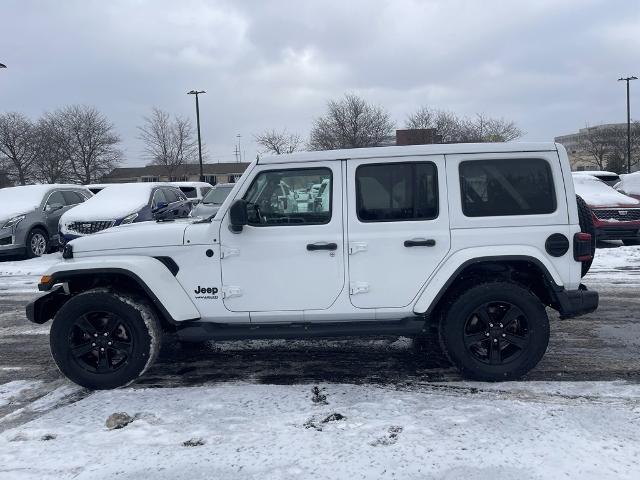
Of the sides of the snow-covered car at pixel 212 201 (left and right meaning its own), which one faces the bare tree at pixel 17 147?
right

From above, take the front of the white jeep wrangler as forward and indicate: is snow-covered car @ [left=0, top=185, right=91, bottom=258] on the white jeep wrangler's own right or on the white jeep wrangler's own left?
on the white jeep wrangler's own right

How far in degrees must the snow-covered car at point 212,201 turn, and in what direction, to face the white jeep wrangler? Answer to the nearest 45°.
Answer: approximately 45° to its left

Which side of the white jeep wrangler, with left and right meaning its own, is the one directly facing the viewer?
left

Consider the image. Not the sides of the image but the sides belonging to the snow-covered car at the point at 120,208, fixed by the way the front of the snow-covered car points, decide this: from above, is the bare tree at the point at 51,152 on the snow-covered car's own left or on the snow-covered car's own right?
on the snow-covered car's own right

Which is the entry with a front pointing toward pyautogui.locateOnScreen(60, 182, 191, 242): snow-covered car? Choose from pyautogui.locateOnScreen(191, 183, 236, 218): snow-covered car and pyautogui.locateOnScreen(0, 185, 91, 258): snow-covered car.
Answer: pyautogui.locateOnScreen(191, 183, 236, 218): snow-covered car

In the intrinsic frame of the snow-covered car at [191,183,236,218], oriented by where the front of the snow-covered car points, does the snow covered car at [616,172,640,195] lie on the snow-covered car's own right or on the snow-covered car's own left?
on the snow-covered car's own left

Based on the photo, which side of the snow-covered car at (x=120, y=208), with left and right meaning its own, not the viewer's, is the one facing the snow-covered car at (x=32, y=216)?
right

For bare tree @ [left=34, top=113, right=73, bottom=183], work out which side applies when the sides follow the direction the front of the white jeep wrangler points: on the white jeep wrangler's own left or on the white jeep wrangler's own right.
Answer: on the white jeep wrangler's own right

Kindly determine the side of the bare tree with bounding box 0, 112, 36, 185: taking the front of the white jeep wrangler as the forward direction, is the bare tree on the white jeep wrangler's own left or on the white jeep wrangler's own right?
on the white jeep wrangler's own right
